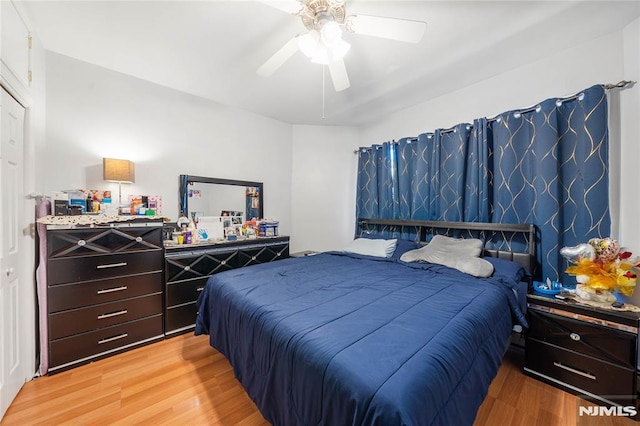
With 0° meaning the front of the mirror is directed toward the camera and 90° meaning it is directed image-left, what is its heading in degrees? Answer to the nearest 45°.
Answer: approximately 315°

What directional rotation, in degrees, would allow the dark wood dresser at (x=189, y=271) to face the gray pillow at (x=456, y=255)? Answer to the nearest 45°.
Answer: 0° — it already faces it

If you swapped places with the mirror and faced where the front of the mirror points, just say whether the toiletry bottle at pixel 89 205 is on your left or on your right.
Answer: on your right

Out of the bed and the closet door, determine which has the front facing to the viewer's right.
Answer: the closet door

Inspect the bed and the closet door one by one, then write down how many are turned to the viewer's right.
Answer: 1

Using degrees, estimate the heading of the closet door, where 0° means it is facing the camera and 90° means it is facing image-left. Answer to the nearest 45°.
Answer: approximately 270°

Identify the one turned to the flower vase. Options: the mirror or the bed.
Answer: the mirror

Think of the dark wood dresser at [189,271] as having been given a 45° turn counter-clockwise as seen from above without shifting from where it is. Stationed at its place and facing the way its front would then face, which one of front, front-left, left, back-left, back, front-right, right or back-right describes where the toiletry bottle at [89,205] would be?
back

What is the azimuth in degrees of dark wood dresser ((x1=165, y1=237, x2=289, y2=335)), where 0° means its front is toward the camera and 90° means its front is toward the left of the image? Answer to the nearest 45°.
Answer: approximately 315°

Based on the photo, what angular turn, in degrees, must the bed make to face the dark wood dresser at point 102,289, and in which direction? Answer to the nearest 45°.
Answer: approximately 45° to its right
